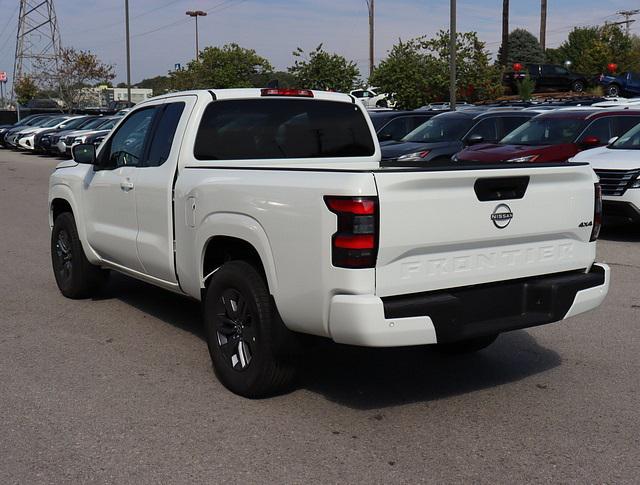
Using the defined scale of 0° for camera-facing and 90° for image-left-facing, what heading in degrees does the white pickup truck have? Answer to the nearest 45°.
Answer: approximately 135°

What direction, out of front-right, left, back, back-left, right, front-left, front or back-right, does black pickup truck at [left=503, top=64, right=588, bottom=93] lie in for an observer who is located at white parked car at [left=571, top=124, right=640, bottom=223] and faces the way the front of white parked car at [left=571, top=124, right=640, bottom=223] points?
back-right

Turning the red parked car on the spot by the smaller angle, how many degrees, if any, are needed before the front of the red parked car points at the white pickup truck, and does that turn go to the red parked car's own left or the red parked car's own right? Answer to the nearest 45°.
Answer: approximately 45° to the red parked car's own left

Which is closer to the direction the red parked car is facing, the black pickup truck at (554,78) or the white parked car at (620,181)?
the white parked car

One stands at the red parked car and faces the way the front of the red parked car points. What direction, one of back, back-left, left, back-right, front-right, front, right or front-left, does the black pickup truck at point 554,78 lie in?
back-right

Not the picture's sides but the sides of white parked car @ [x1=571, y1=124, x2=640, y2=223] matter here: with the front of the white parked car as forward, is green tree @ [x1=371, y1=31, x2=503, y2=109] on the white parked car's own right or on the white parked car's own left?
on the white parked car's own right

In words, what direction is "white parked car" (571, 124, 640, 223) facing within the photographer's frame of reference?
facing the viewer and to the left of the viewer

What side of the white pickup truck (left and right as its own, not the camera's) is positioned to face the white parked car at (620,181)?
right

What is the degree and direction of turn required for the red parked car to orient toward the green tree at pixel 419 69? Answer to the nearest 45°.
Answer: approximately 135° to its right
